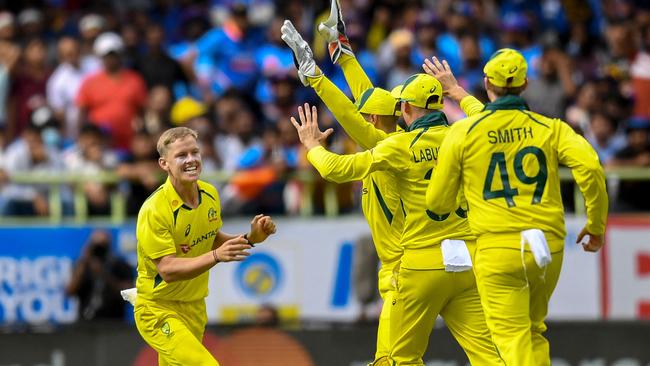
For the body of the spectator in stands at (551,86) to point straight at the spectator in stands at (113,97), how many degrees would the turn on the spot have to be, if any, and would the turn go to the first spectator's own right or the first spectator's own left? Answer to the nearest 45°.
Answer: approximately 90° to the first spectator's own right

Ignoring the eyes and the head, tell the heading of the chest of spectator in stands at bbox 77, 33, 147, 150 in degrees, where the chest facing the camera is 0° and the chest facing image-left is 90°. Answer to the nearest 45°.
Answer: approximately 0°

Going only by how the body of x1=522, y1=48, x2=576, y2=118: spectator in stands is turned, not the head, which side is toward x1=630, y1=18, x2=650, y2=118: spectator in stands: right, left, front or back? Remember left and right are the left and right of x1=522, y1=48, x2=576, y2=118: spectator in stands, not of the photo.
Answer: left

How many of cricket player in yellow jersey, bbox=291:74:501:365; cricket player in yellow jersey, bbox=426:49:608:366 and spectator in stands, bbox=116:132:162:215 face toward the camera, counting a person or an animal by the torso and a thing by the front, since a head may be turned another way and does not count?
1

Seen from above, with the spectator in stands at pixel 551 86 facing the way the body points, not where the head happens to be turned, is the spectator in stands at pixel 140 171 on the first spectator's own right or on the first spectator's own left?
on the first spectator's own right

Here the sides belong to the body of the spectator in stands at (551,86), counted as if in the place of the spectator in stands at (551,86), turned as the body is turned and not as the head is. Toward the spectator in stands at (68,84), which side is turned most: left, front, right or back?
right

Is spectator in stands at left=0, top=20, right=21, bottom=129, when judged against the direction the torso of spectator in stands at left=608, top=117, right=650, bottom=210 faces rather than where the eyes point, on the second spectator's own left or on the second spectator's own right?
on the second spectator's own right

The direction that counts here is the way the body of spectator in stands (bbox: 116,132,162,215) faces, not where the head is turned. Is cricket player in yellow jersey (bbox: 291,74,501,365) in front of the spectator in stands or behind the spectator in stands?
in front

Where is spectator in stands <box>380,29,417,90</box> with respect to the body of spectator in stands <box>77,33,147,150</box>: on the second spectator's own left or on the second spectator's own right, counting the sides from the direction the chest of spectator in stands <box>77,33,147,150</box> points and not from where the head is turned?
on the second spectator's own left

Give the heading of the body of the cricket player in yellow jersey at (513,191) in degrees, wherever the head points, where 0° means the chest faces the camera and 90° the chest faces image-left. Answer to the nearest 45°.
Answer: approximately 180°
